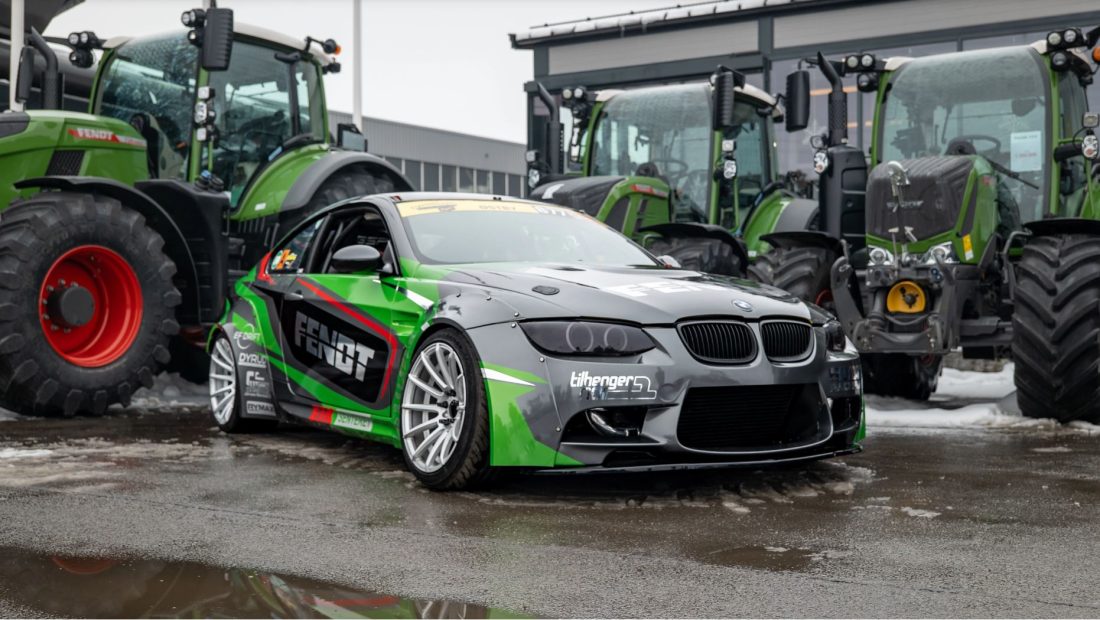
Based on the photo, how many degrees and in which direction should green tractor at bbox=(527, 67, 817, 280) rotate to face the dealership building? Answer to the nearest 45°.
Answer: approximately 135° to its right

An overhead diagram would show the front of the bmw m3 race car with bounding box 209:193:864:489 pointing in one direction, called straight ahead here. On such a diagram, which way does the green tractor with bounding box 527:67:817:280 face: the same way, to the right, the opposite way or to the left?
to the right

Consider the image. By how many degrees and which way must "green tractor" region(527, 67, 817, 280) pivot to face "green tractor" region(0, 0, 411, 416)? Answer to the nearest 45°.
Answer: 0° — it already faces it

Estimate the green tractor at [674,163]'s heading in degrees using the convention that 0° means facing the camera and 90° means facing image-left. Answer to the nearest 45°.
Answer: approximately 45°

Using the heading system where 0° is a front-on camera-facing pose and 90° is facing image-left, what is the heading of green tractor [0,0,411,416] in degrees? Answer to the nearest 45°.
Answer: approximately 45°

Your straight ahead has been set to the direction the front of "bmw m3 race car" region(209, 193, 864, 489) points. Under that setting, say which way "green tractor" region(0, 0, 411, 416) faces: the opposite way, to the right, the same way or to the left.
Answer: to the right

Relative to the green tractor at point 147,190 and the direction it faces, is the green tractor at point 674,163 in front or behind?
behind

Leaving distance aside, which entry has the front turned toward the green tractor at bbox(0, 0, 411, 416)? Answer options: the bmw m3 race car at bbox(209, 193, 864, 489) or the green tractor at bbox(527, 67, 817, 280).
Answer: the green tractor at bbox(527, 67, 817, 280)

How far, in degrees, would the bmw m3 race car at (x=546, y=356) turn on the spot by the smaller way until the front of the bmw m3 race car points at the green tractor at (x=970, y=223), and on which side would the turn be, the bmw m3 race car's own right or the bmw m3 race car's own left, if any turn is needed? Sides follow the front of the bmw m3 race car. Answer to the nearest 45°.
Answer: approximately 90° to the bmw m3 race car's own left

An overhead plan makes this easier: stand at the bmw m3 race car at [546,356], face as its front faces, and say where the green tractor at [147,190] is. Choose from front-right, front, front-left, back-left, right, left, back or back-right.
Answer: back
